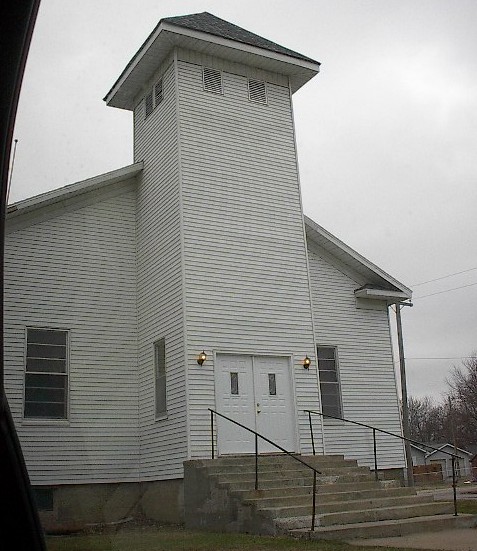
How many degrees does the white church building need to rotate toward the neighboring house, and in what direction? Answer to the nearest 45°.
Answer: approximately 90° to its left

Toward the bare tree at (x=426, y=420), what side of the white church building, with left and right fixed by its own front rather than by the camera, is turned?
left

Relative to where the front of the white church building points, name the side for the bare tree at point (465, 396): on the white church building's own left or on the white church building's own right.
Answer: on the white church building's own left

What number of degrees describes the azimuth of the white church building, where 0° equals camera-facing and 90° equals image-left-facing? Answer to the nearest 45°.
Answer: approximately 315°
